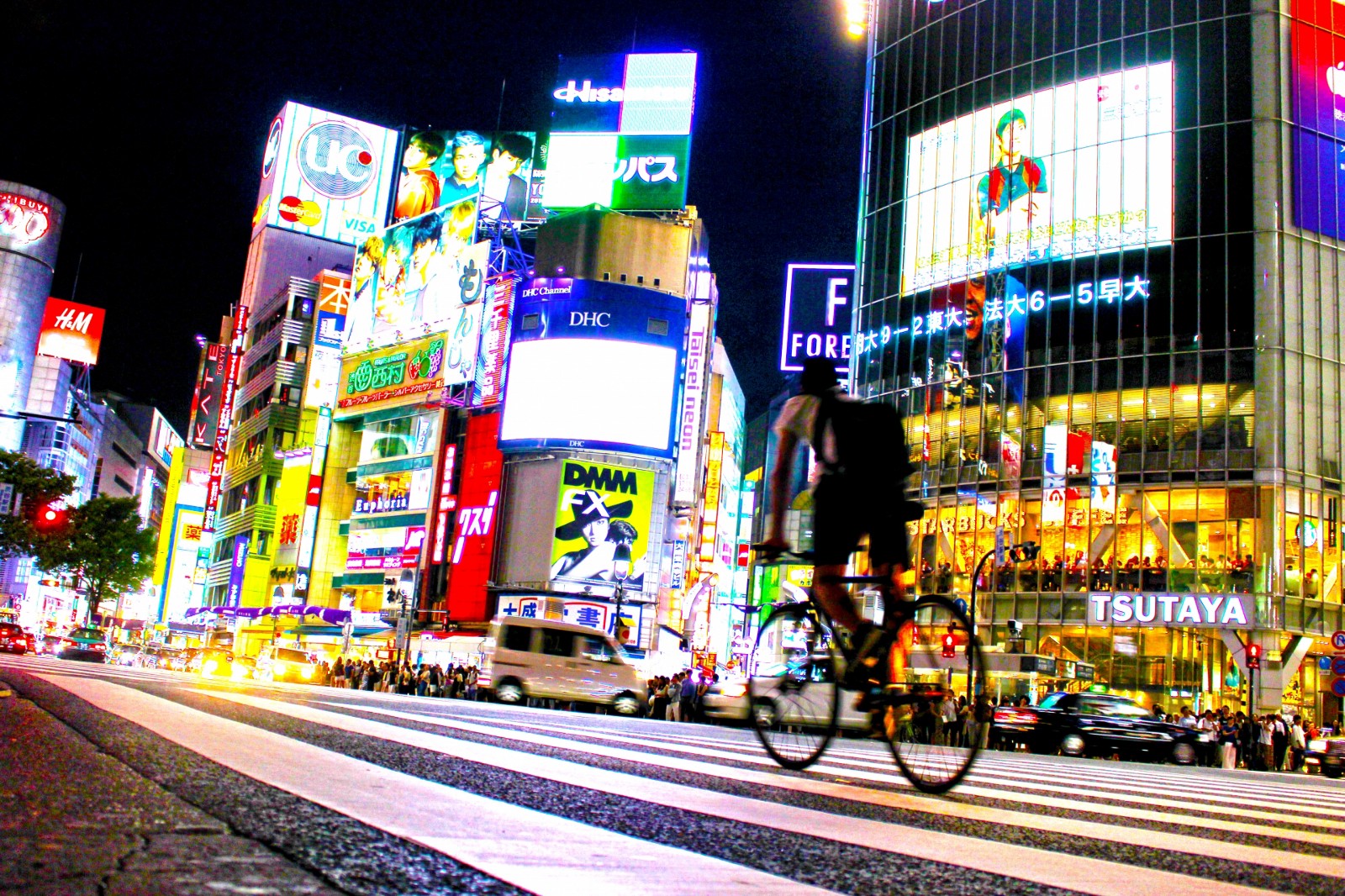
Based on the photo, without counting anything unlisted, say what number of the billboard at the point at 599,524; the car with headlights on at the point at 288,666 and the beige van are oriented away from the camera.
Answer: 0

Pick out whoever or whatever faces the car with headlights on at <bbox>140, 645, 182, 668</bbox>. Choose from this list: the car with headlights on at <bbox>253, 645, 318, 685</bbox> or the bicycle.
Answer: the bicycle

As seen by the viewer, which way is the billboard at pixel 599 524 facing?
toward the camera

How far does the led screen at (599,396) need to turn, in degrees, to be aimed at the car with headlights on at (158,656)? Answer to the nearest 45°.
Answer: approximately 45° to its right

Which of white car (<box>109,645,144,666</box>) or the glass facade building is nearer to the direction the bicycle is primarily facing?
the white car

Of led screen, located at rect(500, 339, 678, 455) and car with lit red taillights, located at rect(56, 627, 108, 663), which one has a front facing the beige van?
the led screen

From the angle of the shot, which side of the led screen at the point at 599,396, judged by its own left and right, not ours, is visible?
front
